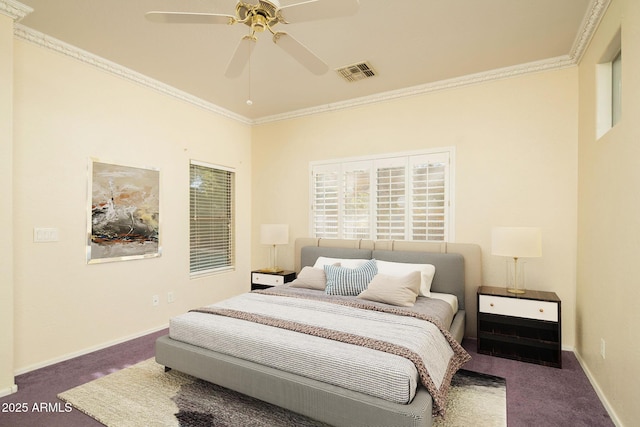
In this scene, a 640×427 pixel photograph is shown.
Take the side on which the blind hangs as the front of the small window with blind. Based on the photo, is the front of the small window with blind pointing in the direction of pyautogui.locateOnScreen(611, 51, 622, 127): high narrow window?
yes

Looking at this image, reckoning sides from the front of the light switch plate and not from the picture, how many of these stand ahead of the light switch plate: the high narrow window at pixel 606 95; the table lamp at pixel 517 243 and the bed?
3

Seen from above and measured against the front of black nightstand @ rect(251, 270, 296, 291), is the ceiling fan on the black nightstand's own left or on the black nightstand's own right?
on the black nightstand's own left

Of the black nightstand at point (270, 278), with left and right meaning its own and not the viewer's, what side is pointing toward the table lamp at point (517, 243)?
left

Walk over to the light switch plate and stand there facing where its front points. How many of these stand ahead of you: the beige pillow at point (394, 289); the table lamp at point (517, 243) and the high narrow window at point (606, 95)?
3

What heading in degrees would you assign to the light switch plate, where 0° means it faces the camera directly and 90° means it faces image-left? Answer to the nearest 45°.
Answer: approximately 315°

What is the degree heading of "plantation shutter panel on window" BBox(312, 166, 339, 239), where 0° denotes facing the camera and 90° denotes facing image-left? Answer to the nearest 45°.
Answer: approximately 45°

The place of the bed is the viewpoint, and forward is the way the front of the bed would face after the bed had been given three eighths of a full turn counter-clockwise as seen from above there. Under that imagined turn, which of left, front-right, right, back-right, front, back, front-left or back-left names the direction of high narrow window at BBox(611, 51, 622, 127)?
front

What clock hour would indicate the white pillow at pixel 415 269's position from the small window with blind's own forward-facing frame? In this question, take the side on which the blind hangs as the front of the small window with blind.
The white pillow is roughly at 12 o'clock from the small window with blind.

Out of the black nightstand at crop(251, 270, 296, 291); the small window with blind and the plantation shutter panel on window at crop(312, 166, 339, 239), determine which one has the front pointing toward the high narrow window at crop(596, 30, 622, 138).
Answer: the small window with blind

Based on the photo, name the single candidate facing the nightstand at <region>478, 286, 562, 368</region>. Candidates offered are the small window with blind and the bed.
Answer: the small window with blind
